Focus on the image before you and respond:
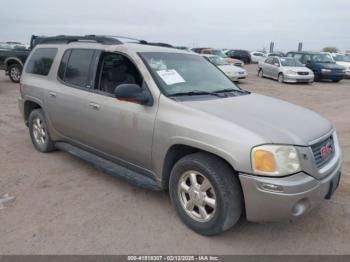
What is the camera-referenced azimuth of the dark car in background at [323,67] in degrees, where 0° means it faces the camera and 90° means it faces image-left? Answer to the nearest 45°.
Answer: approximately 315°

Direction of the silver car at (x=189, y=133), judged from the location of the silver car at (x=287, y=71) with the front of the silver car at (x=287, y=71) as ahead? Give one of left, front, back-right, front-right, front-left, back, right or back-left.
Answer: front-right

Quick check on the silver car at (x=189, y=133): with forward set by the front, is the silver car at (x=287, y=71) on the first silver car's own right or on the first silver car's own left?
on the first silver car's own left

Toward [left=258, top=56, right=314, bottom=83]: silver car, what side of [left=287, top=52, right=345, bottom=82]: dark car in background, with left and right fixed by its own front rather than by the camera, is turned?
right

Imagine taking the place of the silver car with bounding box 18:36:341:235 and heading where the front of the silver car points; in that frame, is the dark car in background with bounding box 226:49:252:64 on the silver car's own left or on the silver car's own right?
on the silver car's own left

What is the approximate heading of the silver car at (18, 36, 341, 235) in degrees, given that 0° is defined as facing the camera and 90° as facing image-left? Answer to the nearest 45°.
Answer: approximately 315°

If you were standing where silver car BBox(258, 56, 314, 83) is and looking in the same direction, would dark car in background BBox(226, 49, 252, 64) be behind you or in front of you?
behind

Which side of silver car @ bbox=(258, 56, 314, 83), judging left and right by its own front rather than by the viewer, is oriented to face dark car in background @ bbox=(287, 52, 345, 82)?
left

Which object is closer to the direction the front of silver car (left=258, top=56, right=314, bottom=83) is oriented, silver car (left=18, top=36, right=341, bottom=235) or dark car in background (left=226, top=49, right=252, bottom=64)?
the silver car
